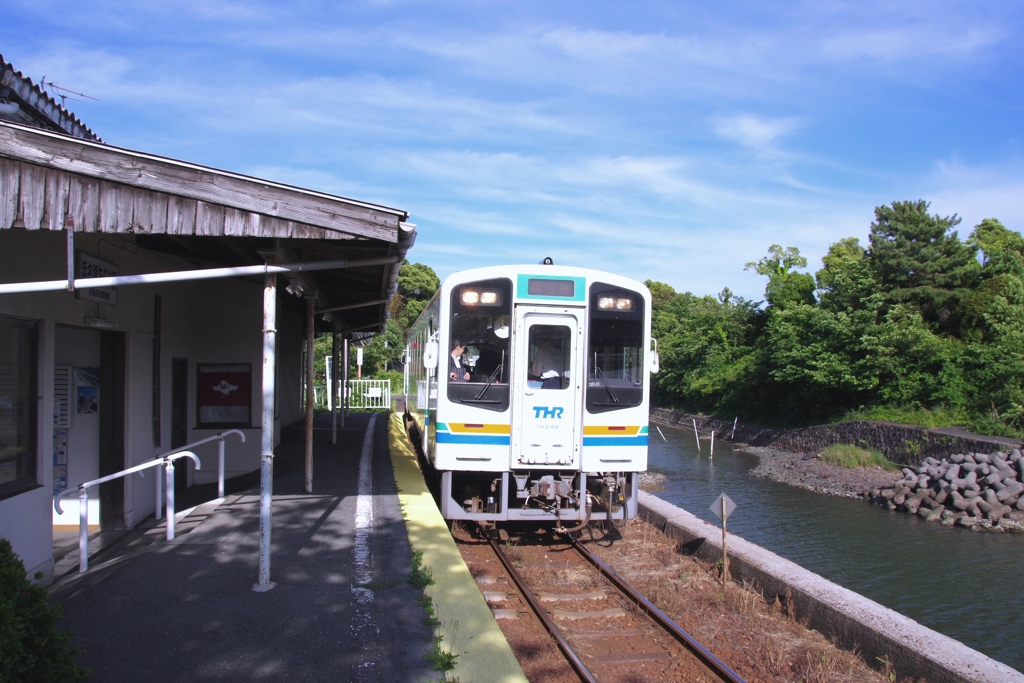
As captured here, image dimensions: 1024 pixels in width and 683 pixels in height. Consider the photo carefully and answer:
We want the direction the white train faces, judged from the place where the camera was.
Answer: facing the viewer

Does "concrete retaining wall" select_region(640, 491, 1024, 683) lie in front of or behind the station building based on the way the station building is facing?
in front

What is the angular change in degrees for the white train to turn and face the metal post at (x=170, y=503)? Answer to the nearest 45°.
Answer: approximately 45° to its right

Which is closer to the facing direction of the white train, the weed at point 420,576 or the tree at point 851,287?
the weed

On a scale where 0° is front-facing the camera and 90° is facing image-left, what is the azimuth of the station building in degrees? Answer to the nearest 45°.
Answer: approximately 315°

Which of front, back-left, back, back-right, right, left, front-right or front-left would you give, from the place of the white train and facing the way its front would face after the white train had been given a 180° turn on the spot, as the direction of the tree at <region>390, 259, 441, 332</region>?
front

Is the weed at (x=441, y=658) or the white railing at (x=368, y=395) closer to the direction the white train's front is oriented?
the weed

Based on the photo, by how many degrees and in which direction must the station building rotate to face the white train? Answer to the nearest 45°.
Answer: approximately 45° to its left

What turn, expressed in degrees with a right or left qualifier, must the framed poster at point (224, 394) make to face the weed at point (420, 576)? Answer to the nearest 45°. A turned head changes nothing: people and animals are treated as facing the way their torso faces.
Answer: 0° — it already faces it
